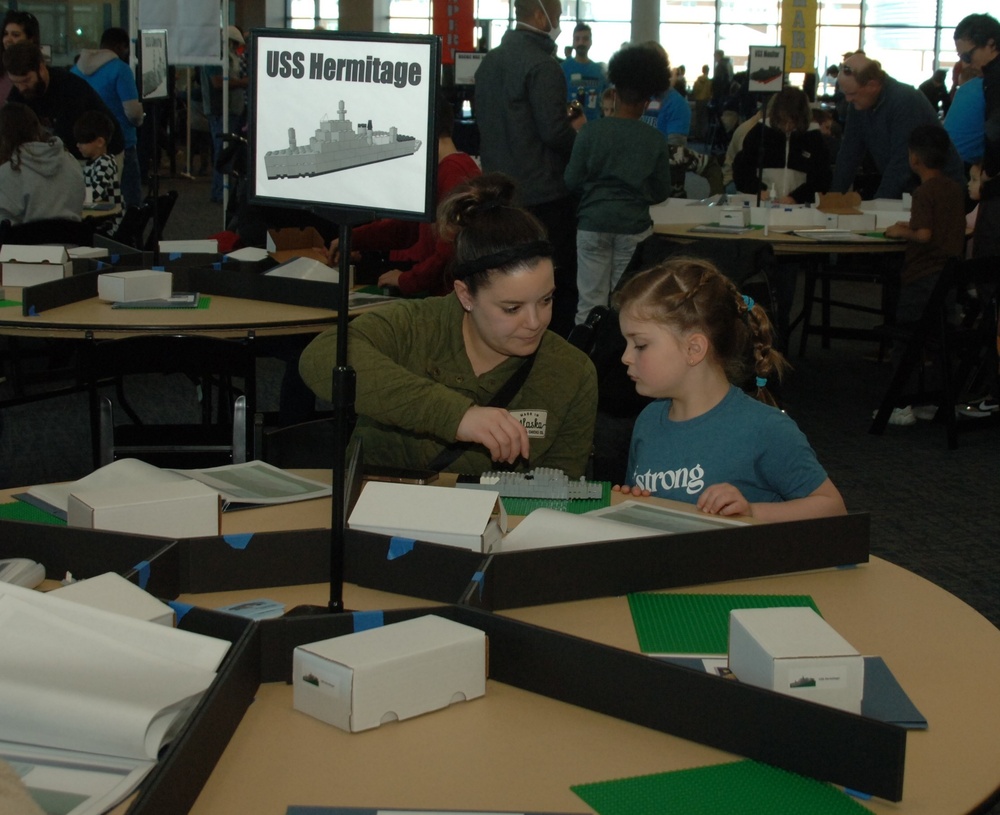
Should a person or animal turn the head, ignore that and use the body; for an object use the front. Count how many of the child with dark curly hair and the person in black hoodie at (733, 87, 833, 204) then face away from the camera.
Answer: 1

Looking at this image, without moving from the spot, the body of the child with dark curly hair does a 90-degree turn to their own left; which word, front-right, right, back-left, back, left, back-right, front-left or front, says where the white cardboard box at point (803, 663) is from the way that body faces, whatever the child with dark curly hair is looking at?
left

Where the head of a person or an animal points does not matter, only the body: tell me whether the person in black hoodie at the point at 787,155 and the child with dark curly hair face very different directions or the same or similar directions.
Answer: very different directions

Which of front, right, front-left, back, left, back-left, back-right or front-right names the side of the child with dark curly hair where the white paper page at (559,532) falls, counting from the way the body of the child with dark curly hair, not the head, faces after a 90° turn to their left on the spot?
left

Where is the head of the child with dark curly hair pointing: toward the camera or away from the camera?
away from the camera

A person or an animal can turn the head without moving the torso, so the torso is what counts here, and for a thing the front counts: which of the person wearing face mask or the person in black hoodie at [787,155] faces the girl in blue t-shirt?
the person in black hoodie

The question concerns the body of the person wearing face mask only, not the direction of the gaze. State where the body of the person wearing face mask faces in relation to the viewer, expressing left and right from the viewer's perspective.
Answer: facing away from the viewer and to the right of the viewer

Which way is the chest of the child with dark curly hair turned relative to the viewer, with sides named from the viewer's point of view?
facing away from the viewer

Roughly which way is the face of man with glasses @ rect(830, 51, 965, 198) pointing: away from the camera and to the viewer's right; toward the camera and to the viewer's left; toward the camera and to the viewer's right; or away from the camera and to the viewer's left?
toward the camera and to the viewer's left

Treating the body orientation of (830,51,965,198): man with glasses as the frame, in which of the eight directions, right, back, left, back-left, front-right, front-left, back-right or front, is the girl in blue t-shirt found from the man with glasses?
front-left

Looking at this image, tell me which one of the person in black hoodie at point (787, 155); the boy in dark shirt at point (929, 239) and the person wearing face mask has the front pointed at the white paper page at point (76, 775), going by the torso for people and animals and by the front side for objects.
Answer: the person in black hoodie

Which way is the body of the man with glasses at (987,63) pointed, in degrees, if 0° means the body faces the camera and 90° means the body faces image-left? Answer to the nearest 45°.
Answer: approximately 90°
